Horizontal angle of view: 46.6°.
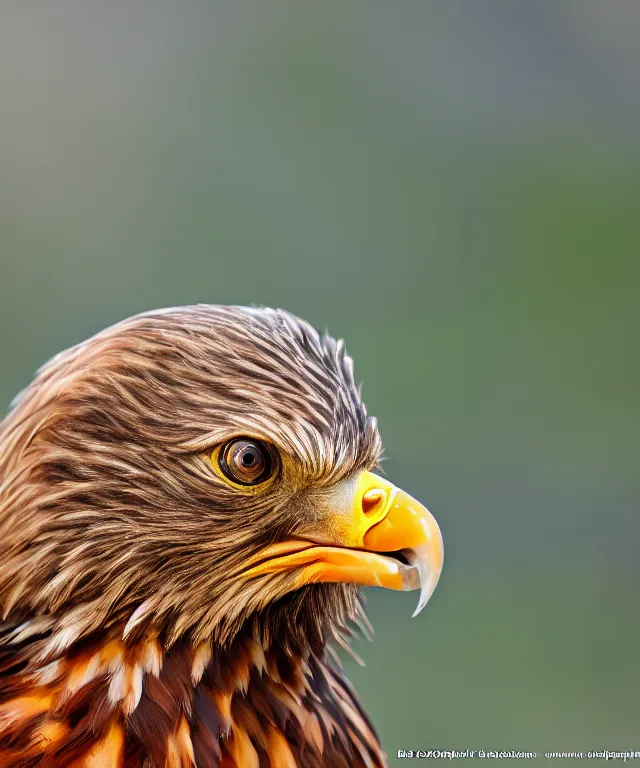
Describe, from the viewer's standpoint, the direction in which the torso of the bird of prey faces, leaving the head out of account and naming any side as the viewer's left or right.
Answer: facing to the right of the viewer
